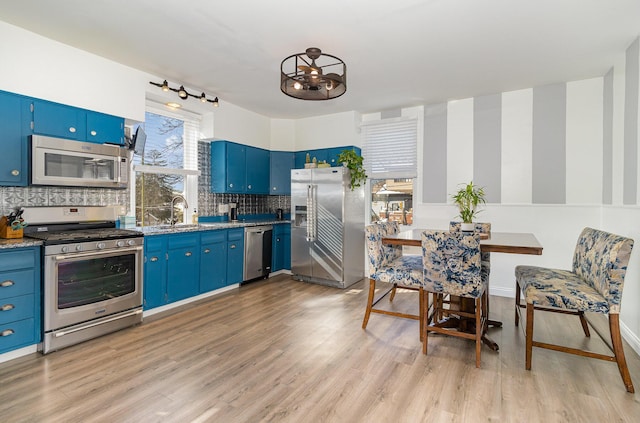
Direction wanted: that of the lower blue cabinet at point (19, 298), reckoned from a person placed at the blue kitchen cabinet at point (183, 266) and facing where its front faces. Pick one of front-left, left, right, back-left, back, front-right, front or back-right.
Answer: right

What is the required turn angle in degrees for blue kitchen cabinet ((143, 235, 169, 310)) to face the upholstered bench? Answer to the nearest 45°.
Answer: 0° — it already faces it

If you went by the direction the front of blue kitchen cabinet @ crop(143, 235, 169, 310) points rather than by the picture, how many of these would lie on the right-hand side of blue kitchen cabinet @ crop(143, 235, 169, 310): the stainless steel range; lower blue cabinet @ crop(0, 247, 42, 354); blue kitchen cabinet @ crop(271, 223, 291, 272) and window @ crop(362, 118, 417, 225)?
2

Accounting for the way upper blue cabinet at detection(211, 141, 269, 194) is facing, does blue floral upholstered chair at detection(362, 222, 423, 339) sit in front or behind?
in front

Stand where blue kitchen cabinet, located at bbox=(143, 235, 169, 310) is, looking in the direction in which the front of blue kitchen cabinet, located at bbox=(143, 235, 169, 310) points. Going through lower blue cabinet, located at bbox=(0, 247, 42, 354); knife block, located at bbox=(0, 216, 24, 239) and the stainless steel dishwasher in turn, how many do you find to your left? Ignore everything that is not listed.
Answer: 1

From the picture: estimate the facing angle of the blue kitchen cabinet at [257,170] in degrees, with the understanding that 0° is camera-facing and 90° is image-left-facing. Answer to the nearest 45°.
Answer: approximately 315°

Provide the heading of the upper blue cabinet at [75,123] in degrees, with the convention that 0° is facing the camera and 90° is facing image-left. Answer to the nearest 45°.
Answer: approximately 315°

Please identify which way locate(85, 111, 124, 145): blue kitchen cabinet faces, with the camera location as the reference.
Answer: facing the viewer and to the right of the viewer

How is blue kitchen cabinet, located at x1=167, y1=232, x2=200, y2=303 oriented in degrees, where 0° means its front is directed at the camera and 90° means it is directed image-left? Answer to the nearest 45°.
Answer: approximately 315°

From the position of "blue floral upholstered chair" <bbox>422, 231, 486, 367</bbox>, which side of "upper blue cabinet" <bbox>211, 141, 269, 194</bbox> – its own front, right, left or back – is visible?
front

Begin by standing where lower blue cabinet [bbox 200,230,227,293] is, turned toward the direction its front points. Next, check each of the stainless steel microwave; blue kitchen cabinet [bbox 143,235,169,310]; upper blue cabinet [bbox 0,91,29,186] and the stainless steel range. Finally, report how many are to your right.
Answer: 4
